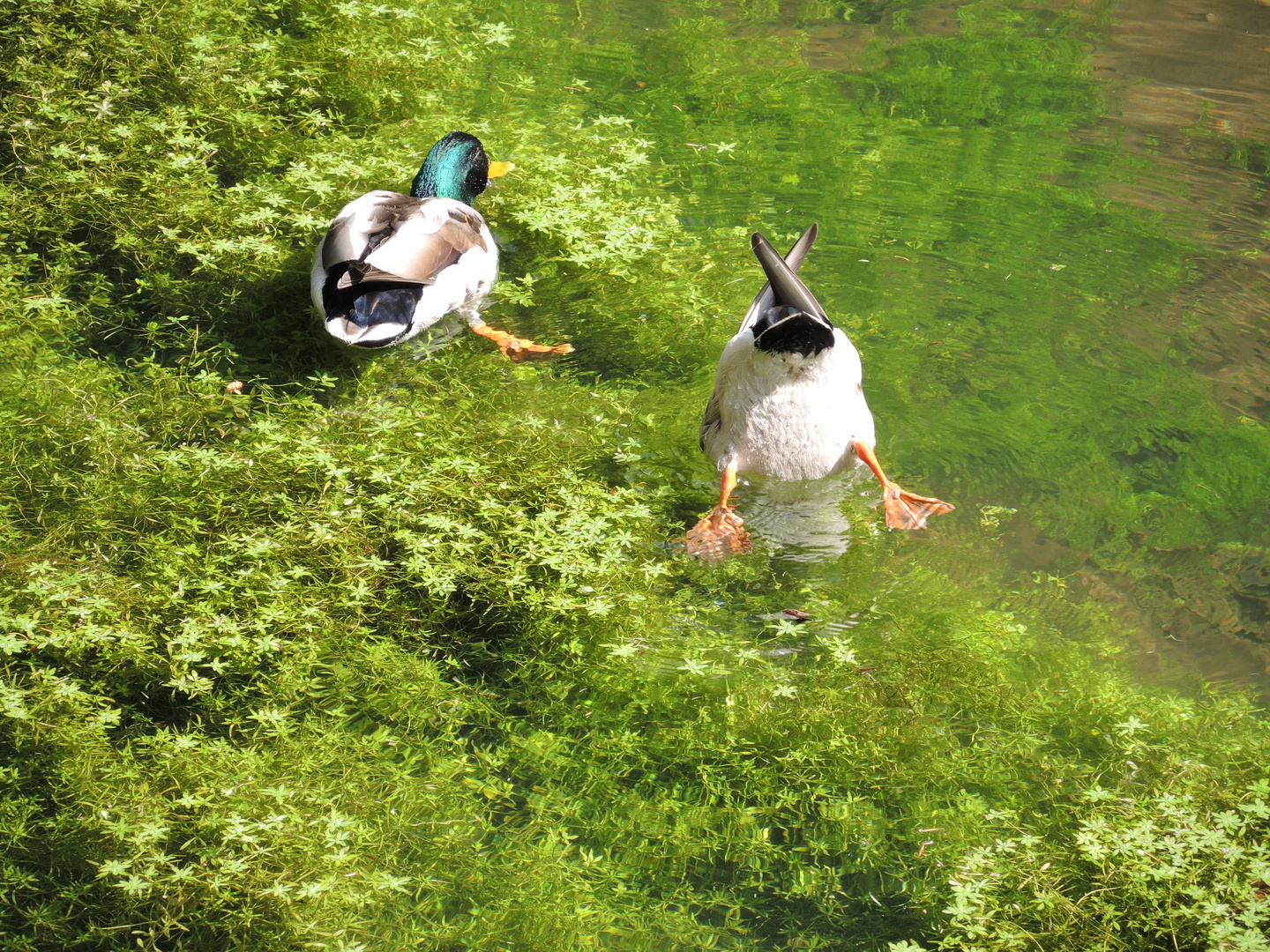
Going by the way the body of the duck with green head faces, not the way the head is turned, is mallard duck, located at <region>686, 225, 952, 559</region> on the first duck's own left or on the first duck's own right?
on the first duck's own right

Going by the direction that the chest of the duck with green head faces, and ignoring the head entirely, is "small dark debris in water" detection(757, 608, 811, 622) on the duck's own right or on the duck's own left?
on the duck's own right

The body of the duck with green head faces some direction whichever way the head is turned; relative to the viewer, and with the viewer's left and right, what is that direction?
facing away from the viewer and to the right of the viewer
